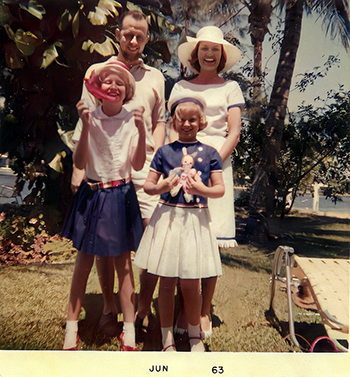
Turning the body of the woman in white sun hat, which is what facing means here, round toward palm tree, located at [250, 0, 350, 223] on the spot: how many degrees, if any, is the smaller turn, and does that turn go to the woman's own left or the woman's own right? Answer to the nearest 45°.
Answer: approximately 180°

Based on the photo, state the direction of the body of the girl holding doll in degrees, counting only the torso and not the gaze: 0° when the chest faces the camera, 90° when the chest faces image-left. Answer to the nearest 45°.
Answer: approximately 0°

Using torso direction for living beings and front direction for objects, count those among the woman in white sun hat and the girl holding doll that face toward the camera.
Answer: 2
